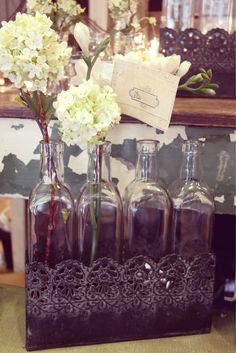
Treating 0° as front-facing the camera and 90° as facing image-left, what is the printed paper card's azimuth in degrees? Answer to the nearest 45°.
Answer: approximately 0°
